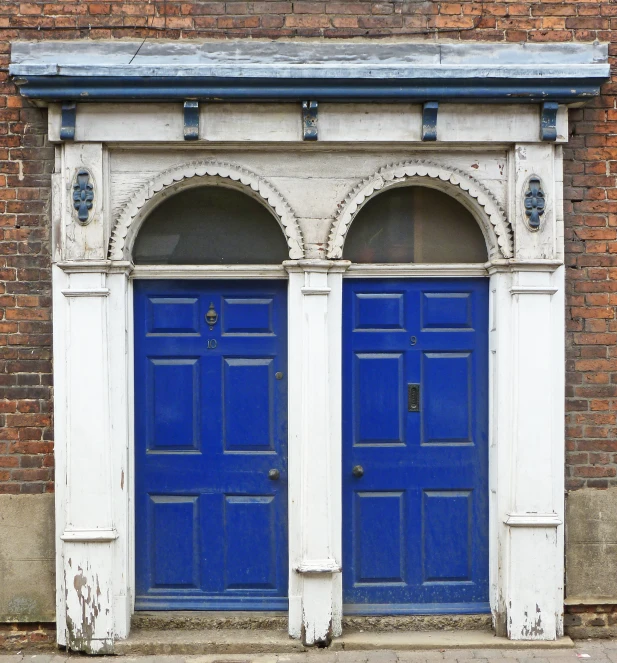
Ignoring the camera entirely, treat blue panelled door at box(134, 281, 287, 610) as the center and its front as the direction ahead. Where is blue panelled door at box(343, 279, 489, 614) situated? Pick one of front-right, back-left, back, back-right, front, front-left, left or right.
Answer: left

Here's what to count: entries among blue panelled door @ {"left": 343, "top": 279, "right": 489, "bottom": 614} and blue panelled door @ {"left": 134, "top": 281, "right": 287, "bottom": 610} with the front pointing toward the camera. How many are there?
2

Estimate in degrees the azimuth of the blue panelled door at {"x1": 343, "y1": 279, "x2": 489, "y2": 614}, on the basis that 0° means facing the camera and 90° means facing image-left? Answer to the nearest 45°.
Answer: approximately 0°

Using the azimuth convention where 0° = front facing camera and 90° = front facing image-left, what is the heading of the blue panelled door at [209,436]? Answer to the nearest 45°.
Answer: approximately 0°
